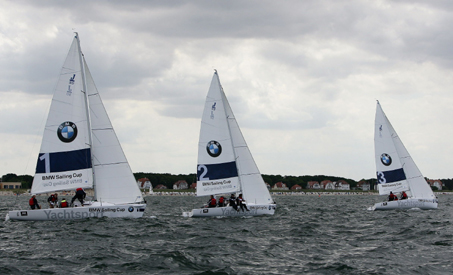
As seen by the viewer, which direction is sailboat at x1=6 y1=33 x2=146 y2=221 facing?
to the viewer's right

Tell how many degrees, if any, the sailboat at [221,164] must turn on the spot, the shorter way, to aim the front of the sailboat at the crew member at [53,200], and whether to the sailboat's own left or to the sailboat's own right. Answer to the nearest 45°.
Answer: approximately 135° to the sailboat's own right

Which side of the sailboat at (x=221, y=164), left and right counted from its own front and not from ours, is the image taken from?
right

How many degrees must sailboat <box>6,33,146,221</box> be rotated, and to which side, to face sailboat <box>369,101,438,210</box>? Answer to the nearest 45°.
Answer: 0° — it already faces it

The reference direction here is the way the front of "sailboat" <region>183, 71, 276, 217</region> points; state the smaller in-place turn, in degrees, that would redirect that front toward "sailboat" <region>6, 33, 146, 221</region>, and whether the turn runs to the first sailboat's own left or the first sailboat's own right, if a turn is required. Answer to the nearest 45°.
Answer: approximately 135° to the first sailboat's own right

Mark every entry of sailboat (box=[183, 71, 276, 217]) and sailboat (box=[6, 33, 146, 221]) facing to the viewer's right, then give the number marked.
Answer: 2
